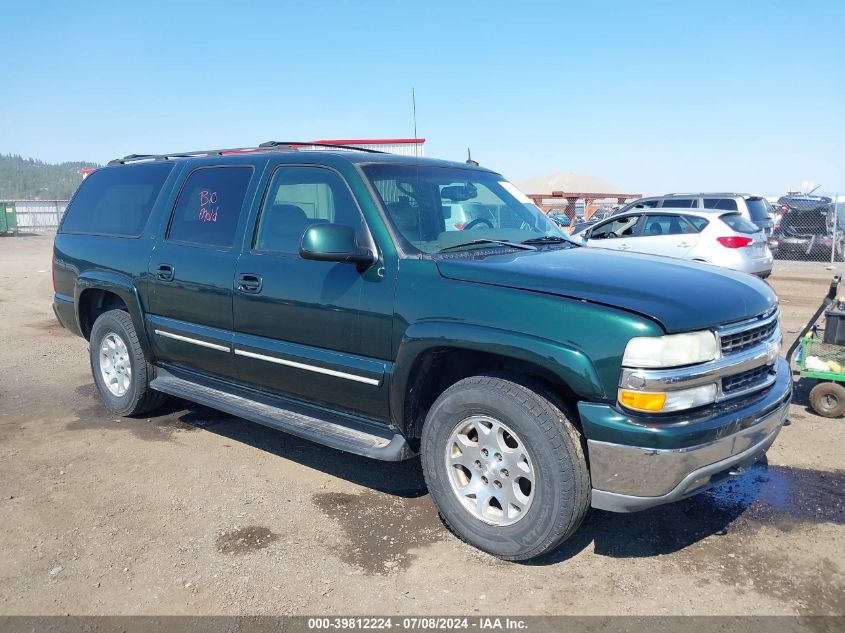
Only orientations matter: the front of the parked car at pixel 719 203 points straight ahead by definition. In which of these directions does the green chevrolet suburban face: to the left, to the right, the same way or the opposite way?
the opposite way

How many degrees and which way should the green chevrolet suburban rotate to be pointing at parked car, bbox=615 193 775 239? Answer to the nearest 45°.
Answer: approximately 90° to its left

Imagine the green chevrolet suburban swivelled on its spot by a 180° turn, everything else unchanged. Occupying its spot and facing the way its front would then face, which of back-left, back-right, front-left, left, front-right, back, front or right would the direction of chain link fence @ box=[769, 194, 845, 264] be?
right

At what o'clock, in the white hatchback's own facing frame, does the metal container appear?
The metal container is roughly at 11 o'clock from the white hatchback.

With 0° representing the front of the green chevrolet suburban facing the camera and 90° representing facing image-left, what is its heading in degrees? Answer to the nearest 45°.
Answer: approximately 315°

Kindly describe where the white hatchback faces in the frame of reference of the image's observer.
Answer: facing away from the viewer and to the left of the viewer

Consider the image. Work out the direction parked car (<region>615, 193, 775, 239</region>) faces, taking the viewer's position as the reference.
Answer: facing away from the viewer and to the left of the viewer

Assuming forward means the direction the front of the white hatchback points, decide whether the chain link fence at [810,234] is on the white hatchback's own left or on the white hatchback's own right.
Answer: on the white hatchback's own right

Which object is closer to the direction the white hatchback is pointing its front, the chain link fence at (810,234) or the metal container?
the metal container

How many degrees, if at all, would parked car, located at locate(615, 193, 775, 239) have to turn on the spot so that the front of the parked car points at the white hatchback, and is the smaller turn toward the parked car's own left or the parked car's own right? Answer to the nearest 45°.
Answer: approximately 135° to the parked car's own left

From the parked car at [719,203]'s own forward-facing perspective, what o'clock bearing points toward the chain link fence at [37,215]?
The chain link fence is roughly at 11 o'clock from the parked car.

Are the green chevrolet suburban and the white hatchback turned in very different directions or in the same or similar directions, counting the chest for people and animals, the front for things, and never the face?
very different directions
